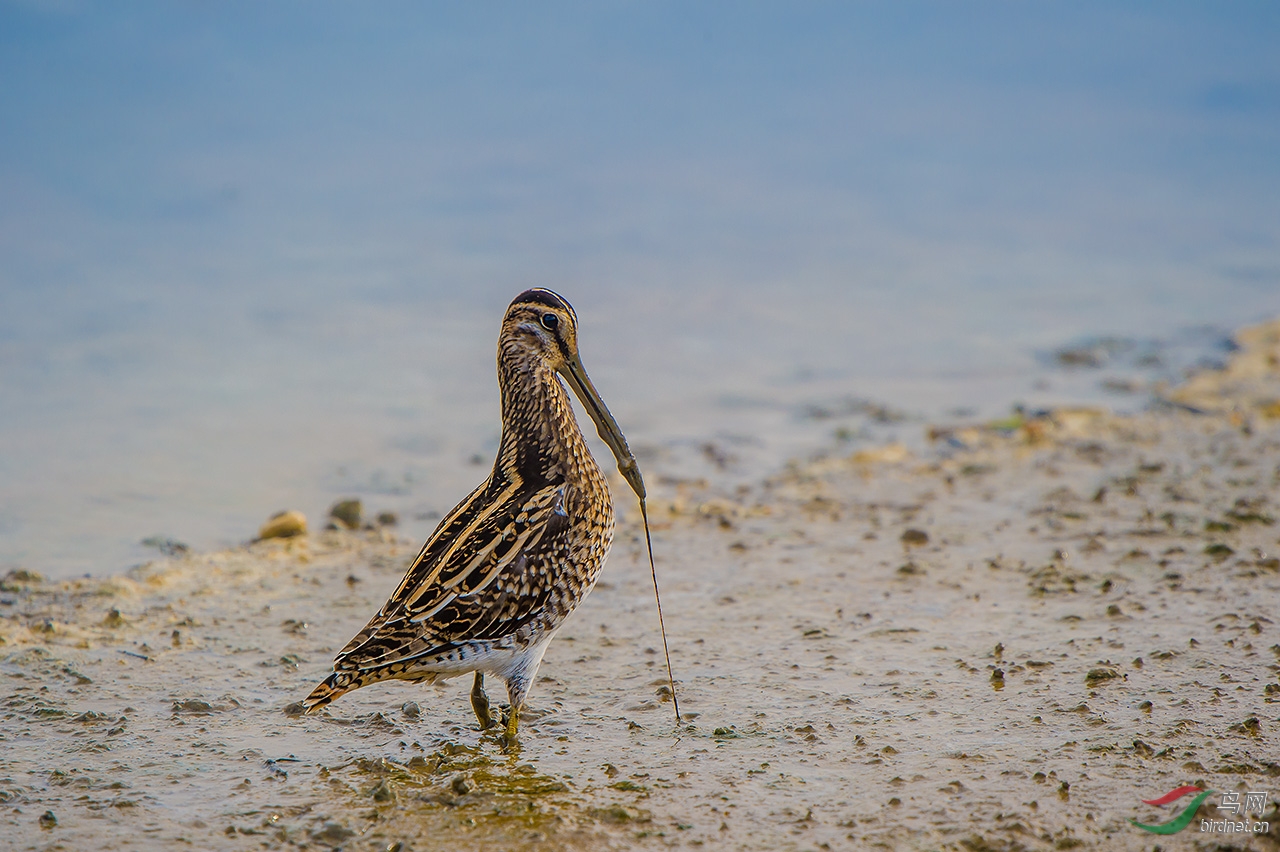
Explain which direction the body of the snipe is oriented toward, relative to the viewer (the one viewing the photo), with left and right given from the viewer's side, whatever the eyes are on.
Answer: facing to the right of the viewer

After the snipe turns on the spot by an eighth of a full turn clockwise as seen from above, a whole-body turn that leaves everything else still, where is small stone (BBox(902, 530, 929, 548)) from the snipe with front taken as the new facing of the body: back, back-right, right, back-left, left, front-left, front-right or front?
left

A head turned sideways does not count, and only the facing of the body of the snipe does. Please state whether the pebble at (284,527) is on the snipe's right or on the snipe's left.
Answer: on the snipe's left

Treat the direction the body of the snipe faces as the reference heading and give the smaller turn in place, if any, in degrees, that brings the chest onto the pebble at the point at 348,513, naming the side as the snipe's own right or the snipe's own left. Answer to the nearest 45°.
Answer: approximately 90° to the snipe's own left

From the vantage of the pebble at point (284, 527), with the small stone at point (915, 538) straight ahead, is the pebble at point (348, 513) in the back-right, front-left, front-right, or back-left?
front-left
